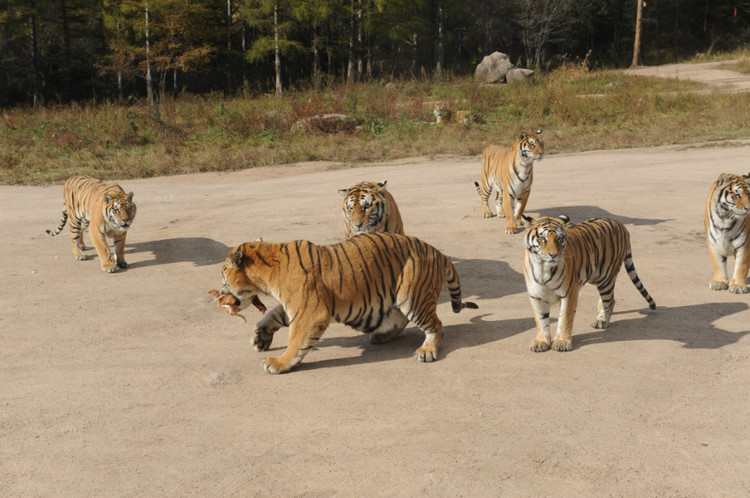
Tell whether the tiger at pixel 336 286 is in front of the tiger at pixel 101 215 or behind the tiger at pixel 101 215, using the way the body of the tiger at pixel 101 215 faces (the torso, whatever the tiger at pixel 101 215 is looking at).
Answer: in front

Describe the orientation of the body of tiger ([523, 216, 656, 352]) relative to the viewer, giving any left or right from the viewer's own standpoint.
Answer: facing the viewer and to the left of the viewer

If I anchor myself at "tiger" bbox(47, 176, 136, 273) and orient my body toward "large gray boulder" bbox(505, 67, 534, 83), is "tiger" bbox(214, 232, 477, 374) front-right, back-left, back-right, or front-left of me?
back-right

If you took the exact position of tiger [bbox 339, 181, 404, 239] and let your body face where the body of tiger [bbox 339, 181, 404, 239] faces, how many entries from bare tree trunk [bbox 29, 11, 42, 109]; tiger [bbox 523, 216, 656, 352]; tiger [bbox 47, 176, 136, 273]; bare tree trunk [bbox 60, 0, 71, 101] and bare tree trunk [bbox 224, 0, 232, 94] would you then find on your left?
1

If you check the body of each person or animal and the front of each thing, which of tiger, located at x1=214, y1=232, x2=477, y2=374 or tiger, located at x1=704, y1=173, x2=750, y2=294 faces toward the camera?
tiger, located at x1=704, y1=173, x2=750, y2=294

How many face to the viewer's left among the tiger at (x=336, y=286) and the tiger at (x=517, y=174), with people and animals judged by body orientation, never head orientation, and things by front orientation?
1

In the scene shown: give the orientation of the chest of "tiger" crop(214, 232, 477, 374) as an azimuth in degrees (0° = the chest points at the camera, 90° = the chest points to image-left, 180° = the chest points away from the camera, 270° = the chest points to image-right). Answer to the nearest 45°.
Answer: approximately 90°

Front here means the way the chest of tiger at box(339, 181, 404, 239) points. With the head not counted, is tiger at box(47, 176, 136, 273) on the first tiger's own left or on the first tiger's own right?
on the first tiger's own right

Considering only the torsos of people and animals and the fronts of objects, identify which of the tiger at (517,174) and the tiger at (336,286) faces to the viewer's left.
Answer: the tiger at (336,286)

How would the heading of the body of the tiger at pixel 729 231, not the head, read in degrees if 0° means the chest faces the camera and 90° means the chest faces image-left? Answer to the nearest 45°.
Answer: approximately 0°

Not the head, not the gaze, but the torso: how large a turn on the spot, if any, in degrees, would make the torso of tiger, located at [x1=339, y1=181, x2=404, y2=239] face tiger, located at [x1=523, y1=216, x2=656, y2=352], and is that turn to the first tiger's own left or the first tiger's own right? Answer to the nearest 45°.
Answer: approximately 90° to the first tiger's own left

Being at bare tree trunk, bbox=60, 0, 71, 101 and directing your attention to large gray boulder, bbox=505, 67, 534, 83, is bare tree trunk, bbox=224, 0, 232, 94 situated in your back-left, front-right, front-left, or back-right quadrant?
front-left

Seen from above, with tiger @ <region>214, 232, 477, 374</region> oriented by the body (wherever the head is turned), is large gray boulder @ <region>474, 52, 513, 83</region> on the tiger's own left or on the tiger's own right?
on the tiger's own right

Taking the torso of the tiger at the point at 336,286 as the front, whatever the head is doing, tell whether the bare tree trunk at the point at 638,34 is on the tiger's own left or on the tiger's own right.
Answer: on the tiger's own right

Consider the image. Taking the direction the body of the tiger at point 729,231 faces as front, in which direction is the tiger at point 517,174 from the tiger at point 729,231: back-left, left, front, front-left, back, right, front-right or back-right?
back-right

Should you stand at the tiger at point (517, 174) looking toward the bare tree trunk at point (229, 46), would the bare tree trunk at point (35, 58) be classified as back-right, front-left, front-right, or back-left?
front-left

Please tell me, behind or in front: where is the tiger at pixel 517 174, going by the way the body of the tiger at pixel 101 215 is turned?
in front
